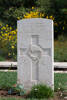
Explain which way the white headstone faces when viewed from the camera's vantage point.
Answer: facing the viewer
